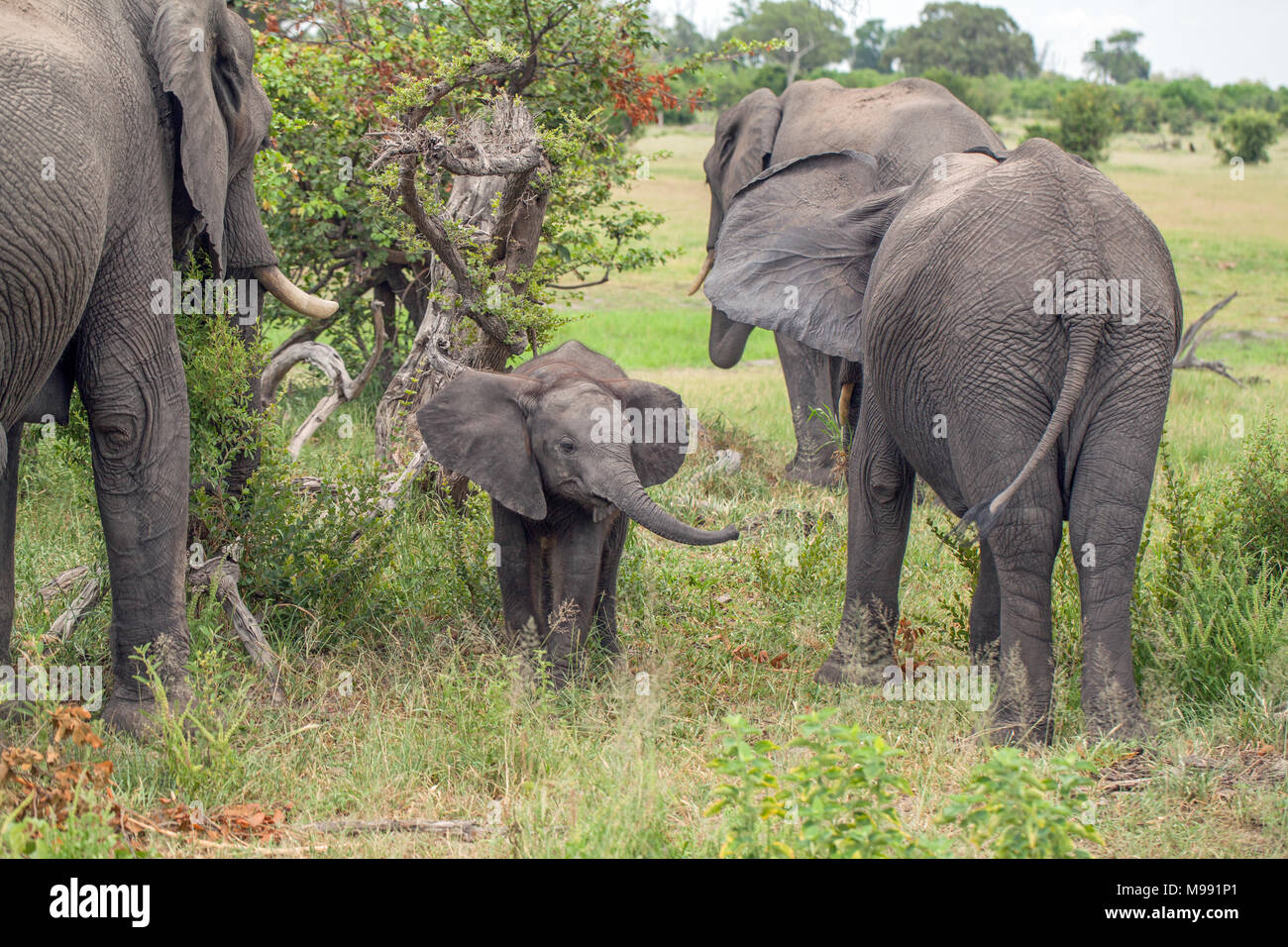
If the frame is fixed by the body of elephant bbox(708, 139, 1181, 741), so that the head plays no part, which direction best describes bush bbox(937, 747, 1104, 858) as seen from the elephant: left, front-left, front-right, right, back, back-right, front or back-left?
back-left

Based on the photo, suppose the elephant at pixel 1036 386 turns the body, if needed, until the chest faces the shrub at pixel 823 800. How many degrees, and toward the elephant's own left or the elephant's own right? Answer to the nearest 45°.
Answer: approximately 135° to the elephant's own left

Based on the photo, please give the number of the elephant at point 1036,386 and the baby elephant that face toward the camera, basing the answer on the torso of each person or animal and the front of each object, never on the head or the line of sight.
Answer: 1

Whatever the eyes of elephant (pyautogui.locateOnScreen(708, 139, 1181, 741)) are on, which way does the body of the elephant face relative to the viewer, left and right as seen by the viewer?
facing away from the viewer and to the left of the viewer

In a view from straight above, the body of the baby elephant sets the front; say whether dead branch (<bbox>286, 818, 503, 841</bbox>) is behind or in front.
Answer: in front

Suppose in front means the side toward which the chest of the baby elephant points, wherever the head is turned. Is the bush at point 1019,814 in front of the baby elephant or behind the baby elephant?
in front

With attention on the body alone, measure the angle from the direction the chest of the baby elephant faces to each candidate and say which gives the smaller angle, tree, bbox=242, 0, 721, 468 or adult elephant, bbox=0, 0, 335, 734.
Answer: the adult elephant

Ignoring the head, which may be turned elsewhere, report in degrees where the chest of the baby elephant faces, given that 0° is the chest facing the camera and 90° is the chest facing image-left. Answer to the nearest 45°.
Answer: approximately 0°

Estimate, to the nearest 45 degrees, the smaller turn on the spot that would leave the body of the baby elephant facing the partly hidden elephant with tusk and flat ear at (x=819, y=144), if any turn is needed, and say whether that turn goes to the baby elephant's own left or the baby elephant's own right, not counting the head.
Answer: approximately 180°

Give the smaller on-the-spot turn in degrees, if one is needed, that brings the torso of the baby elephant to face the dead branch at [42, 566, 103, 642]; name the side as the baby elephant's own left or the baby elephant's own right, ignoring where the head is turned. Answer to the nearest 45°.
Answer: approximately 90° to the baby elephant's own right

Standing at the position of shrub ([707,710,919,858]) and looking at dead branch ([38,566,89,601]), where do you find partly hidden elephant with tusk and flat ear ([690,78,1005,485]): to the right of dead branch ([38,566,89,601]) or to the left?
right
